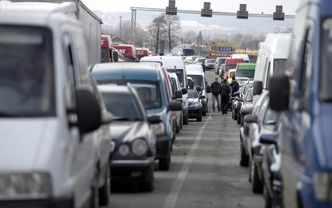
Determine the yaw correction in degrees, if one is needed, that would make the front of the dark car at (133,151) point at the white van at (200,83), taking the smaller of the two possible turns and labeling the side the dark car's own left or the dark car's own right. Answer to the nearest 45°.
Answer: approximately 180°

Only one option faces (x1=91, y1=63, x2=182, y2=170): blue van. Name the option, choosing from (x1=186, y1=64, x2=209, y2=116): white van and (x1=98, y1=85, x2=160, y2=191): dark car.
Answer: the white van

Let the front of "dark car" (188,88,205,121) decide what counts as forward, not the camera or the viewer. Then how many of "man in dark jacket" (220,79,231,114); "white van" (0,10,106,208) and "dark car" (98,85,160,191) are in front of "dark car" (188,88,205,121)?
2

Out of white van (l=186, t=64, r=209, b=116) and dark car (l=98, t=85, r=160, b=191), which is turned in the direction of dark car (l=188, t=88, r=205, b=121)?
the white van

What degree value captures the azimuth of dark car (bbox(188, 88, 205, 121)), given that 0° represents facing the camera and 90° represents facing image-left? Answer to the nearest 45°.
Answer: approximately 0°

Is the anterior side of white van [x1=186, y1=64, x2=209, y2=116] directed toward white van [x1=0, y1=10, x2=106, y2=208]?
yes

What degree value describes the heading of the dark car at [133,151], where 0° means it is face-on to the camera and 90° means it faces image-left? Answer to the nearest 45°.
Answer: approximately 0°

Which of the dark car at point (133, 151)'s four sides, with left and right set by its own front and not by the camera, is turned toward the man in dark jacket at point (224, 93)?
back
